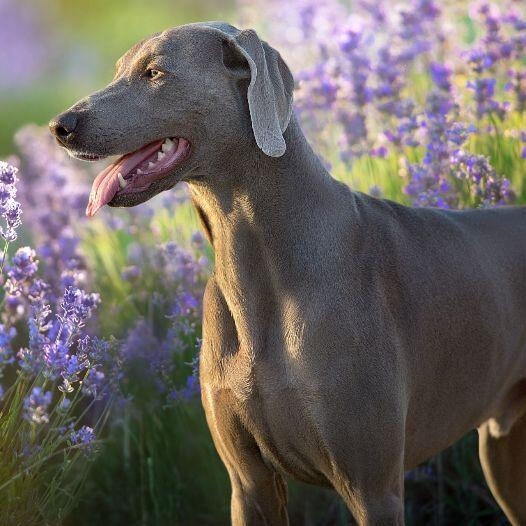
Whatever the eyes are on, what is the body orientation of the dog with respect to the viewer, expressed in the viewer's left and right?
facing the viewer and to the left of the viewer

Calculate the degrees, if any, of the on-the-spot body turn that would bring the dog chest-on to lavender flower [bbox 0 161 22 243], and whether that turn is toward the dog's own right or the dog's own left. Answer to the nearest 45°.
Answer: approximately 45° to the dog's own right
